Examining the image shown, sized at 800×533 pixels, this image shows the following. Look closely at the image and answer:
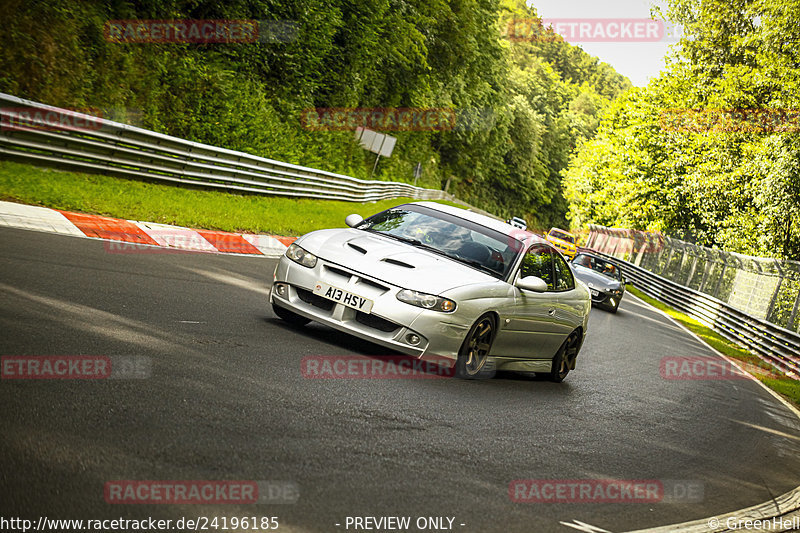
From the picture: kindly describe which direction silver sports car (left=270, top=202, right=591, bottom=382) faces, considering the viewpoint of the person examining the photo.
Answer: facing the viewer and to the left of the viewer

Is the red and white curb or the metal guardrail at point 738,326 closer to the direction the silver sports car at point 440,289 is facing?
the red and white curb

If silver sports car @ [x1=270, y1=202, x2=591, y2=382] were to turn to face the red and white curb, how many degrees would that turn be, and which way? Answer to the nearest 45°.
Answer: approximately 90° to its right

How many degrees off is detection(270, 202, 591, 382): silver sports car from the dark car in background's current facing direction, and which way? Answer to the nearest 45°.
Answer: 0° — it already faces it

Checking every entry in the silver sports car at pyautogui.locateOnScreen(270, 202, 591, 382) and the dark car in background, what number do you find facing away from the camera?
0

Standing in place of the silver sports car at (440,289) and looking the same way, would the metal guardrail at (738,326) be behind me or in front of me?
behind

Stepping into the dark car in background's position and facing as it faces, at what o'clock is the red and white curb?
The red and white curb is roughly at 1 o'clock from the dark car in background.

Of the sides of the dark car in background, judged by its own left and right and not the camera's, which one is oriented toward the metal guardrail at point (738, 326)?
left

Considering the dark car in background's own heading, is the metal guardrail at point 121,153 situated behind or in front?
in front

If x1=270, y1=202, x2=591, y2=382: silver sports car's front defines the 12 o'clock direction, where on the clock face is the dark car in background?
The dark car in background is roughly at 5 o'clock from the silver sports car.

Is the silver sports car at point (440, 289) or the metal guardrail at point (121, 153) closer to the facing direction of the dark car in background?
the silver sports car

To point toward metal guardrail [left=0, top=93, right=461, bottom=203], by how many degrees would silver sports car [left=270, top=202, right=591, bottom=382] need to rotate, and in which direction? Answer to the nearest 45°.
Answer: approximately 90° to its right

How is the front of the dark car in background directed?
toward the camera
